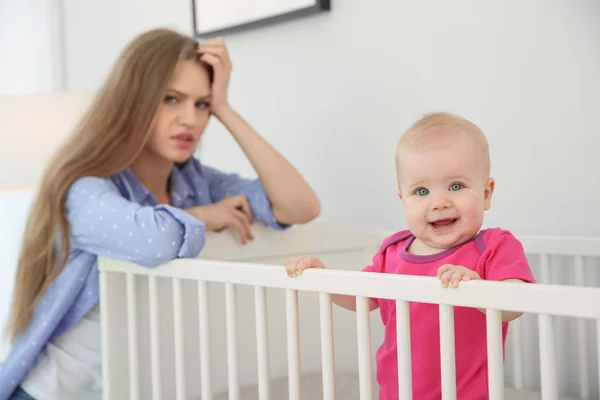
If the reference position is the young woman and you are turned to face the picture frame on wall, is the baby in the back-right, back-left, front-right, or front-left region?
back-right

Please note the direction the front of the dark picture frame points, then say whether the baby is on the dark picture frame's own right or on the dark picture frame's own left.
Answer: on the dark picture frame's own left

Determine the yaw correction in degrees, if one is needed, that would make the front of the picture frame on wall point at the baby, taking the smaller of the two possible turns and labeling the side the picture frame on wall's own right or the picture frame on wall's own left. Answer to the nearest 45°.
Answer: approximately 45° to the picture frame on wall's own left

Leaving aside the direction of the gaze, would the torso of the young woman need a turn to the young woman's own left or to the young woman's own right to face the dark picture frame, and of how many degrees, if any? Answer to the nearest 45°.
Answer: approximately 90° to the young woman's own left

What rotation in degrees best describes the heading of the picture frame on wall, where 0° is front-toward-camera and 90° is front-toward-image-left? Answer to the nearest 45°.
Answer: approximately 45°

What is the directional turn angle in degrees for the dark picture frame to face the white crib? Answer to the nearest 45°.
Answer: approximately 45° to its left

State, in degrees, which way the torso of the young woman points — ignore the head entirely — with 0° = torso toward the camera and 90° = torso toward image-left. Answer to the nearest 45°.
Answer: approximately 315°

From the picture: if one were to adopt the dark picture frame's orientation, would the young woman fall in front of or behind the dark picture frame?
in front

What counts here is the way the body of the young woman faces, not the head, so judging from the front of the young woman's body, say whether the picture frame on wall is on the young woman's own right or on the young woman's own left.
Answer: on the young woman's own left
